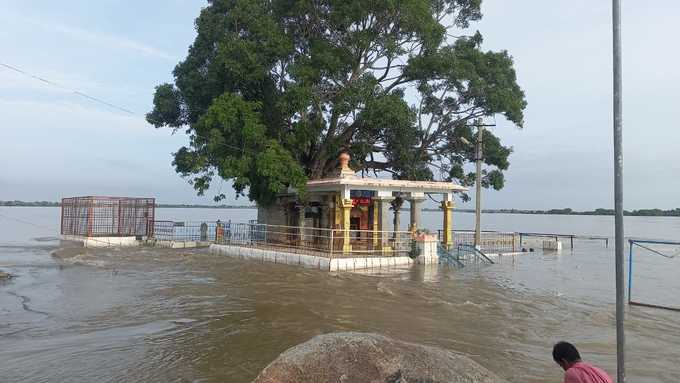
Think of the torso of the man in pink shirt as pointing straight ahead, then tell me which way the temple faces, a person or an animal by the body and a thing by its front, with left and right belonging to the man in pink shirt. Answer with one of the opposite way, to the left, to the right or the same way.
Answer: the opposite way

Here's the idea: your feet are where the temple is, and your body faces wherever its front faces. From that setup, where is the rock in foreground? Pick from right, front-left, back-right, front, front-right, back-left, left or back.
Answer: front-right

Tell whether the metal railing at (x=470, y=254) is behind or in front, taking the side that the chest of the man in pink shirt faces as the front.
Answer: in front

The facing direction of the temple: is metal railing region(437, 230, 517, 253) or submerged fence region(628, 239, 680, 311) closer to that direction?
the submerged fence

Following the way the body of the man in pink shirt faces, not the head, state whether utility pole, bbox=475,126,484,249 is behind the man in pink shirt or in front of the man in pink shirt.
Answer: in front

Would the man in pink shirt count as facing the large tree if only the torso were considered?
yes

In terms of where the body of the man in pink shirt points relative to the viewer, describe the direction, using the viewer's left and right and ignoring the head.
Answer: facing away from the viewer and to the left of the viewer

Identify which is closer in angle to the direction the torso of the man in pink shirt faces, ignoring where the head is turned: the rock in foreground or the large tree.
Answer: the large tree

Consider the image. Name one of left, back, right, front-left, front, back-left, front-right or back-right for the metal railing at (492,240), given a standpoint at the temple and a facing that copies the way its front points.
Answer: left

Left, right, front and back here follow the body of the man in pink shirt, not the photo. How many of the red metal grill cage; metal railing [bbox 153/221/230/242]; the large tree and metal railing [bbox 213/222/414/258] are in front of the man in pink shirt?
4
